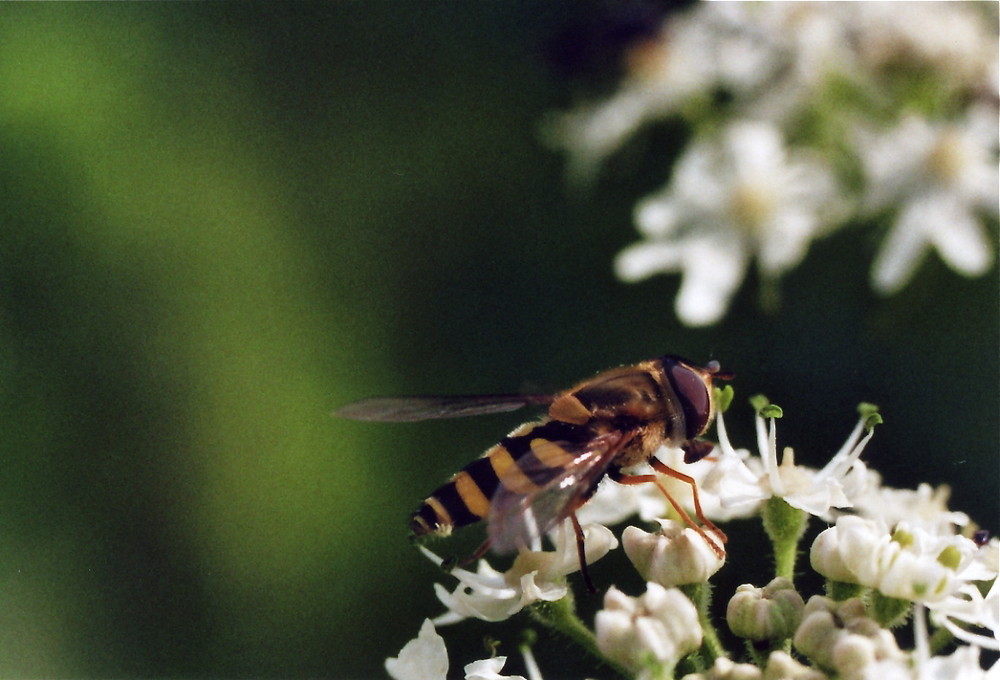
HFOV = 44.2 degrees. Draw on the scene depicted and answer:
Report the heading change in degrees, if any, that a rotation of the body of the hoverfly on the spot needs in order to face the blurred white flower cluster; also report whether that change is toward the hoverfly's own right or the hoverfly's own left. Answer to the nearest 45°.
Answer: approximately 45° to the hoverfly's own left

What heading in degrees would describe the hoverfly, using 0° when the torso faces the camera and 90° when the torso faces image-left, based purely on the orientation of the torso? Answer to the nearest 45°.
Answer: approximately 270°
